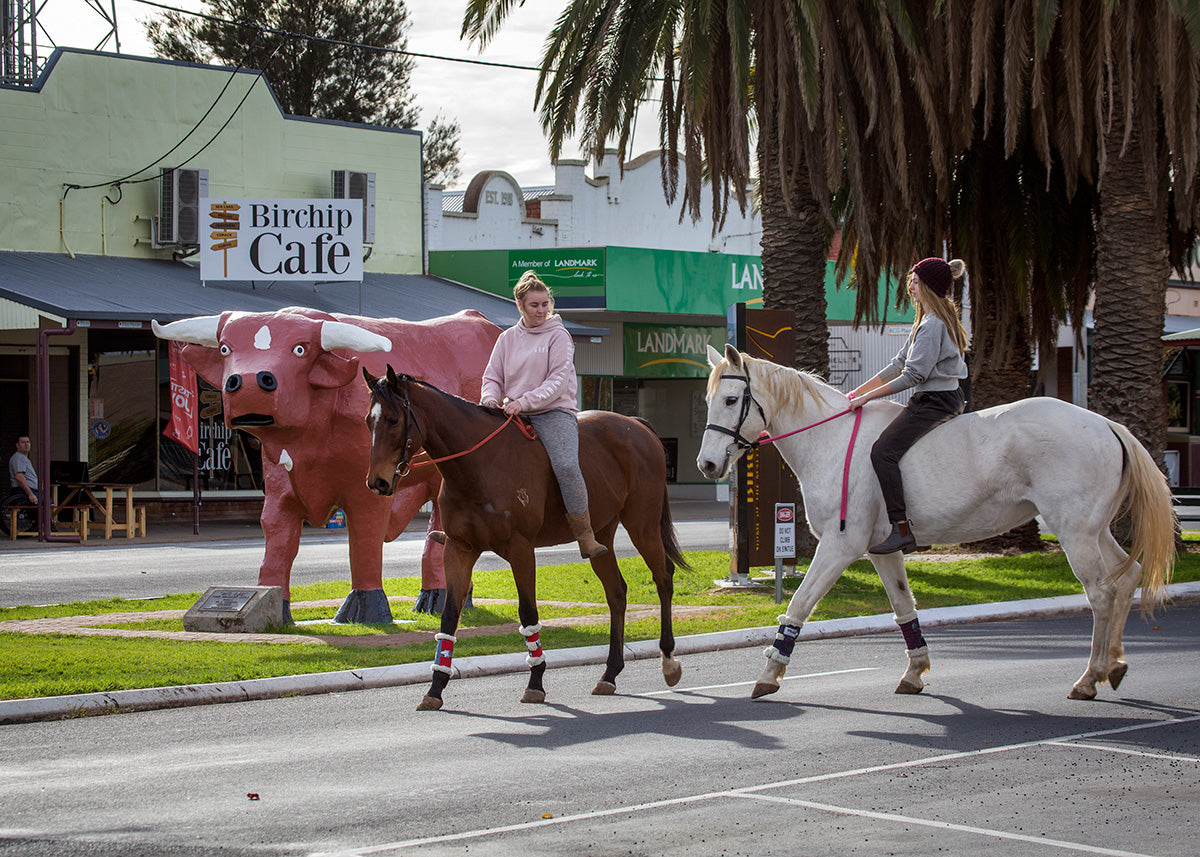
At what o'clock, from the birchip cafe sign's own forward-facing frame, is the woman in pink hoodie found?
The woman in pink hoodie is roughly at 12 o'clock from the birchip cafe sign.

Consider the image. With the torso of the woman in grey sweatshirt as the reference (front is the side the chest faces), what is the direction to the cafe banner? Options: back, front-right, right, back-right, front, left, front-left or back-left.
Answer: front-right

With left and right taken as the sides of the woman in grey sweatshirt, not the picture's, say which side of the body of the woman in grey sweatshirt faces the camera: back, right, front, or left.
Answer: left

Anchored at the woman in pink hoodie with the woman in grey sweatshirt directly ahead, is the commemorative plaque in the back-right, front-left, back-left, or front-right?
back-left

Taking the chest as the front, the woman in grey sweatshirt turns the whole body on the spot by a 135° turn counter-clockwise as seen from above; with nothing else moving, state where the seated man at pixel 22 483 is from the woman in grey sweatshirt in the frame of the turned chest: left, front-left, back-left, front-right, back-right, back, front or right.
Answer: back

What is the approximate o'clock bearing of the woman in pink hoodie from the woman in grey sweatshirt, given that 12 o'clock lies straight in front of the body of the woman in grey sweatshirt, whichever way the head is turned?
The woman in pink hoodie is roughly at 12 o'clock from the woman in grey sweatshirt.

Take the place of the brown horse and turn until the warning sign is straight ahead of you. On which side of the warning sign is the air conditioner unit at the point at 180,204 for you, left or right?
left

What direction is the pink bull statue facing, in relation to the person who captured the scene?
facing the viewer and to the left of the viewer

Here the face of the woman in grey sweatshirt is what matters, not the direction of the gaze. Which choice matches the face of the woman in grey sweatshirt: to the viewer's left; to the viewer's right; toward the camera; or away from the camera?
to the viewer's left

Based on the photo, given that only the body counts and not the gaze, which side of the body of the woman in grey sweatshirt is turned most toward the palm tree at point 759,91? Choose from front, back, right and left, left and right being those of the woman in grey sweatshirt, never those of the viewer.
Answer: right

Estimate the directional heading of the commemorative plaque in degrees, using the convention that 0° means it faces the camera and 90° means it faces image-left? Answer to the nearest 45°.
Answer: approximately 45°

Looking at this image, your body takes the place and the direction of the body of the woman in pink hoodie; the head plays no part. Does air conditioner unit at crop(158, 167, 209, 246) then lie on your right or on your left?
on your right

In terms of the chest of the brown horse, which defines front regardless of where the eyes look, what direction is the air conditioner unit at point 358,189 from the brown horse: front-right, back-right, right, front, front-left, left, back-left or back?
back-right

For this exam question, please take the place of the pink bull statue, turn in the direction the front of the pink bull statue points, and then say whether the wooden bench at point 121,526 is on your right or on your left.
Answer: on your right

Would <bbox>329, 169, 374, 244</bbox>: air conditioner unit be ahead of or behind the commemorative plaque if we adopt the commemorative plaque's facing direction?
behind

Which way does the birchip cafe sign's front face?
toward the camera
